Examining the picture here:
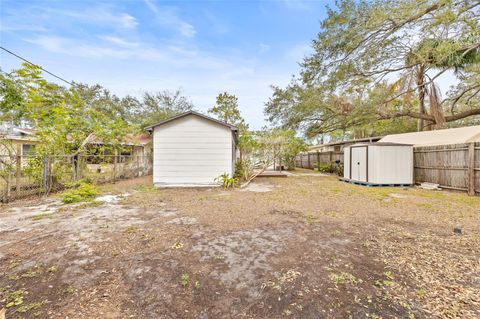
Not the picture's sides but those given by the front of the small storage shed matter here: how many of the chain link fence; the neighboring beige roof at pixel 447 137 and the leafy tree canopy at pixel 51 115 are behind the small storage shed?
1

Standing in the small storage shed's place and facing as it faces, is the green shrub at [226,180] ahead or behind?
ahead

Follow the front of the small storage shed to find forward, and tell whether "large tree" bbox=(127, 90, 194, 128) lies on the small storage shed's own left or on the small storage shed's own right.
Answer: on the small storage shed's own right

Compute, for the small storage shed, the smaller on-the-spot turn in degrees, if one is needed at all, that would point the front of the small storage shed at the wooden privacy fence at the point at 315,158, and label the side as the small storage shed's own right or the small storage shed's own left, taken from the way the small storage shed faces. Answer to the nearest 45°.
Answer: approximately 90° to the small storage shed's own right

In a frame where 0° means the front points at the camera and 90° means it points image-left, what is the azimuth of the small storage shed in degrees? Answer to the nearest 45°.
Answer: approximately 45°

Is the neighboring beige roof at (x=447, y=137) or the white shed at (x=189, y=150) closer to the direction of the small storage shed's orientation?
the white shed

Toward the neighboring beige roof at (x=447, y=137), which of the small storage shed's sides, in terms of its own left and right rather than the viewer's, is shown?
back

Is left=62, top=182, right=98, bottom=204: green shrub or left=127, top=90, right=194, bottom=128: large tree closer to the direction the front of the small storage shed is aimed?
the green shrub

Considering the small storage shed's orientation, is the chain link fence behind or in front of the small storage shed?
in front

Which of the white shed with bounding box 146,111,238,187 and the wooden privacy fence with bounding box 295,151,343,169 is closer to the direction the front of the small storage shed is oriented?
the white shed
